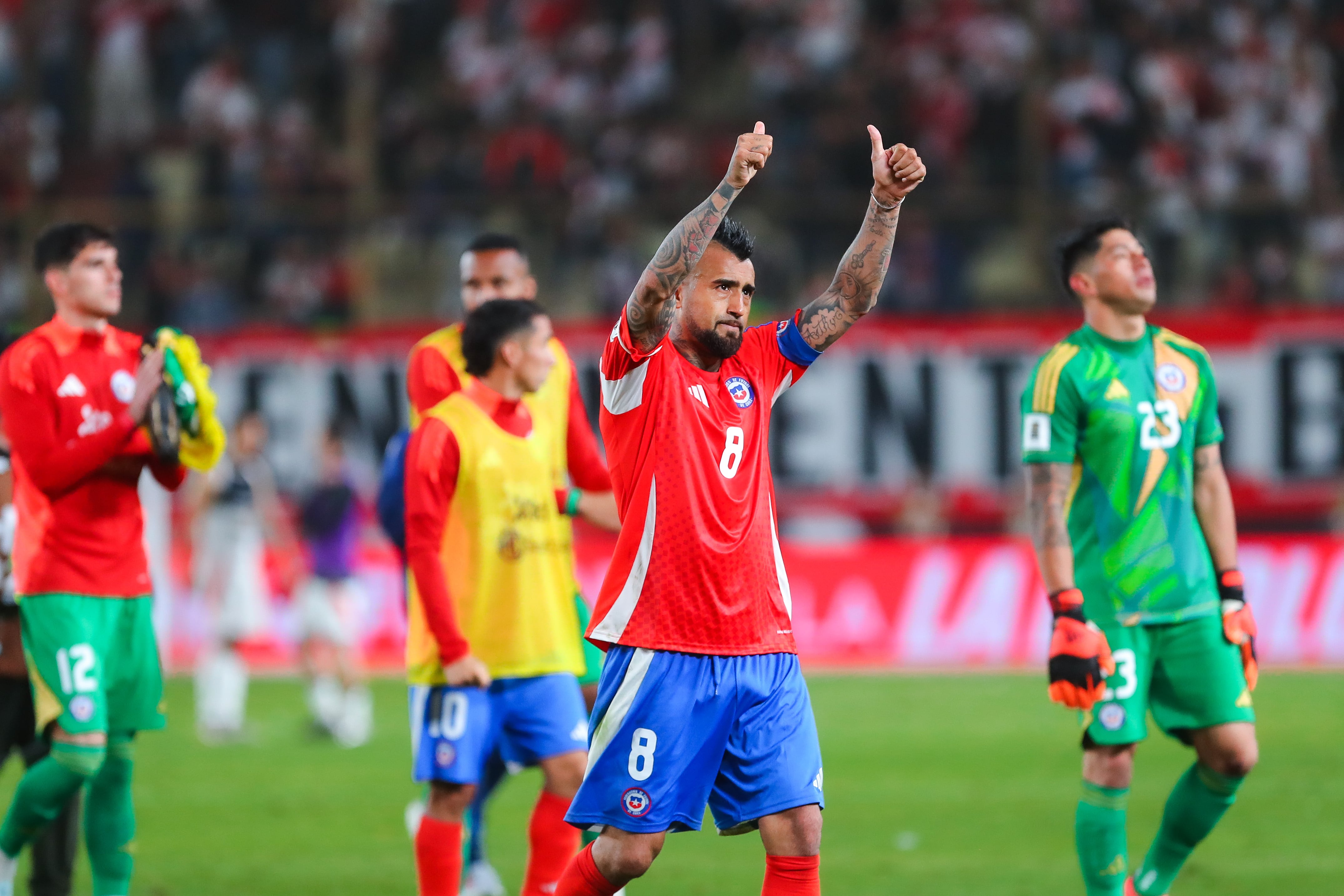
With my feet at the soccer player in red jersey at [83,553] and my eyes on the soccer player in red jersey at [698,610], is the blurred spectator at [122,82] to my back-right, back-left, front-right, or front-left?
back-left

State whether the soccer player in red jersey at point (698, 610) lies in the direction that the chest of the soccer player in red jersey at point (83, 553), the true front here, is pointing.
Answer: yes

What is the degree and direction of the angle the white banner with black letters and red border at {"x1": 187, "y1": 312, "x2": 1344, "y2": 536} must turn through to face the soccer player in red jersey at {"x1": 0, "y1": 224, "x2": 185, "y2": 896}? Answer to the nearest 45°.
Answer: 0° — it already faces them

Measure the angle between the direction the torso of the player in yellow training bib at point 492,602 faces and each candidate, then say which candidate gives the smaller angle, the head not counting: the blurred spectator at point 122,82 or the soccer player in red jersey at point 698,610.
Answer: the soccer player in red jersey

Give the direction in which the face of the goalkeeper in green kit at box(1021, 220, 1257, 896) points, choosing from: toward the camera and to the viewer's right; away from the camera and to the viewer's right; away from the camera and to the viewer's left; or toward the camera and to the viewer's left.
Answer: toward the camera and to the viewer's right

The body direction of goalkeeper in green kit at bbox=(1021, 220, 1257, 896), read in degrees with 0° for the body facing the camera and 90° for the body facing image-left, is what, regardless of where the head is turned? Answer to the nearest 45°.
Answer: approximately 315°

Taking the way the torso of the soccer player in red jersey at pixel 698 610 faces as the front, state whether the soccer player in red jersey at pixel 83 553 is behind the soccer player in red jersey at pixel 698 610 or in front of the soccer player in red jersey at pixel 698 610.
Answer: behind

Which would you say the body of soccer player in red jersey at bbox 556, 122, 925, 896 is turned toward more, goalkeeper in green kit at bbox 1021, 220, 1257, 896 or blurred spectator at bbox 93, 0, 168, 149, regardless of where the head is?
the goalkeeper in green kit

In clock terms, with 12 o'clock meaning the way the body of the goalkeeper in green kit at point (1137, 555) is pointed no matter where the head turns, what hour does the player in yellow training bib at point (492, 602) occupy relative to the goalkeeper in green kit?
The player in yellow training bib is roughly at 4 o'clock from the goalkeeper in green kit.

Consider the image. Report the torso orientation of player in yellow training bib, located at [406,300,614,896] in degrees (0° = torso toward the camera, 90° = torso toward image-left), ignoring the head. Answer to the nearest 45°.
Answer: approximately 315°

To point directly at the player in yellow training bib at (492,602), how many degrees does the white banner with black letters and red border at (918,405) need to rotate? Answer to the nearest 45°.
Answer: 0° — it already faces them
